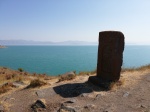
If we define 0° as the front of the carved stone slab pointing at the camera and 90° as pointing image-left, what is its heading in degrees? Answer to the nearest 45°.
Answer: approximately 0°
